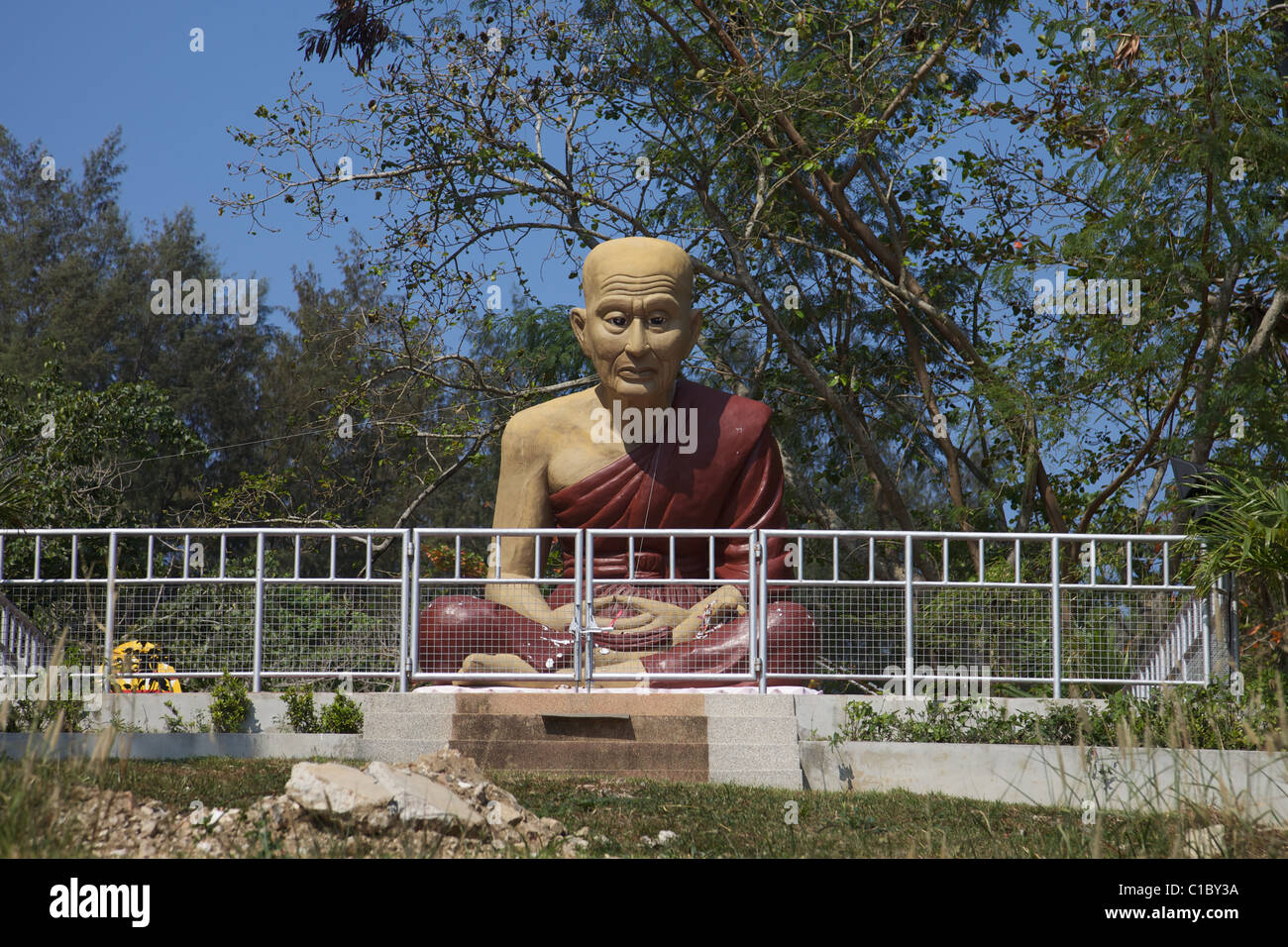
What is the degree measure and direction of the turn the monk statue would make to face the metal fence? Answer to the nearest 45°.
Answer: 0° — it already faces it

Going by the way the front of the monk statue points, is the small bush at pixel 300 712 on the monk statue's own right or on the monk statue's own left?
on the monk statue's own right

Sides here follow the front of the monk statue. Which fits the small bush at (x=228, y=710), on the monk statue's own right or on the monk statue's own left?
on the monk statue's own right

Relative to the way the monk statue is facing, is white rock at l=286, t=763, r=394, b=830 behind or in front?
in front

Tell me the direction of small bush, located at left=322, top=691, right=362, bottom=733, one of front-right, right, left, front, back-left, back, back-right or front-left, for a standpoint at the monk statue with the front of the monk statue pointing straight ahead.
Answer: front-right

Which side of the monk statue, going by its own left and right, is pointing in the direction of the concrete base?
front

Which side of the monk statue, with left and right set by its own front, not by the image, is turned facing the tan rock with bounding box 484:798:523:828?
front

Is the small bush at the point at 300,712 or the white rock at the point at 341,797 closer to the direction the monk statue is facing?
the white rock

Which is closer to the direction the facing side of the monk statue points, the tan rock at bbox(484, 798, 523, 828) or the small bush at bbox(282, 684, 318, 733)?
the tan rock

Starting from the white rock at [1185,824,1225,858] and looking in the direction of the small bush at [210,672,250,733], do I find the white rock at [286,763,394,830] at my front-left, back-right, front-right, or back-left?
front-left

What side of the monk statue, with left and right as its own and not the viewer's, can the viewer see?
front

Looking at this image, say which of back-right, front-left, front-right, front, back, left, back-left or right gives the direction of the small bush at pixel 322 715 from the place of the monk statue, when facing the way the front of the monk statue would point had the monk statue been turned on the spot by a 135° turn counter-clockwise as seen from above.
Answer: back

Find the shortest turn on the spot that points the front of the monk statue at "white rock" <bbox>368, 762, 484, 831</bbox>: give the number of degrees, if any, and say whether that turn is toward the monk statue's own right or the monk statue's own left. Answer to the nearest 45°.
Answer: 0° — it already faces it
